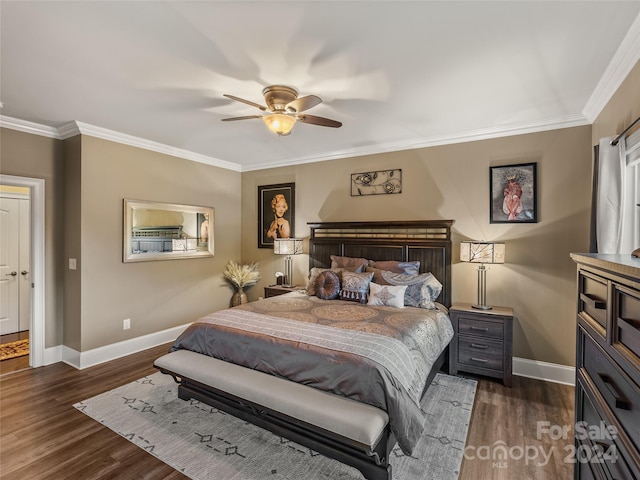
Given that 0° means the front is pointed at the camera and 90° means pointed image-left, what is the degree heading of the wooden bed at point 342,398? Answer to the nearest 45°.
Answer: approximately 45°

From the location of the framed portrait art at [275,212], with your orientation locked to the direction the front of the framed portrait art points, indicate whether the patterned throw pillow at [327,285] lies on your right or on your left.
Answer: on your left

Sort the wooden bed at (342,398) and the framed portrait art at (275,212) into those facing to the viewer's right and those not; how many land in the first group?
0

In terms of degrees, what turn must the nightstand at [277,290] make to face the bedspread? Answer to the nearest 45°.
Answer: approximately 45° to its left

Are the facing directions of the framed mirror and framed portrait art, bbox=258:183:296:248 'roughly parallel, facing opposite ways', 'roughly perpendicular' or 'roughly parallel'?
roughly perpendicular

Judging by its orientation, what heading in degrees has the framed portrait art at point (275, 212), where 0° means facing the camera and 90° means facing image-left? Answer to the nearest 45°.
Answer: approximately 45°

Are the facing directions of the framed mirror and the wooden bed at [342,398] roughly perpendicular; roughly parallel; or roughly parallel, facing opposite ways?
roughly perpendicular

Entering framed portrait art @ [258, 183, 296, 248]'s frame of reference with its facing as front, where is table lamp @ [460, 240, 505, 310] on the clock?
The table lamp is roughly at 9 o'clock from the framed portrait art.

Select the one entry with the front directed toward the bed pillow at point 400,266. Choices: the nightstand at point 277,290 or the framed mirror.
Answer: the framed mirror

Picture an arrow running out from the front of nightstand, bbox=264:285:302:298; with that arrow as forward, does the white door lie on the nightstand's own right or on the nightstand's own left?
on the nightstand's own right

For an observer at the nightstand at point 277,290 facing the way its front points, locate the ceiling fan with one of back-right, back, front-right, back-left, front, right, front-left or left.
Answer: front-left

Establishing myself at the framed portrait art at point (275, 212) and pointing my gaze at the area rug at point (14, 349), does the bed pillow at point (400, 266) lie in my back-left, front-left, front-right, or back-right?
back-left

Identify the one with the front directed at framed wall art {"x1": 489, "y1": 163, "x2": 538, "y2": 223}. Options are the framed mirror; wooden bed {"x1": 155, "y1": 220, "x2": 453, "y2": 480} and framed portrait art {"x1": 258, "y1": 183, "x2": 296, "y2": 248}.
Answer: the framed mirror
